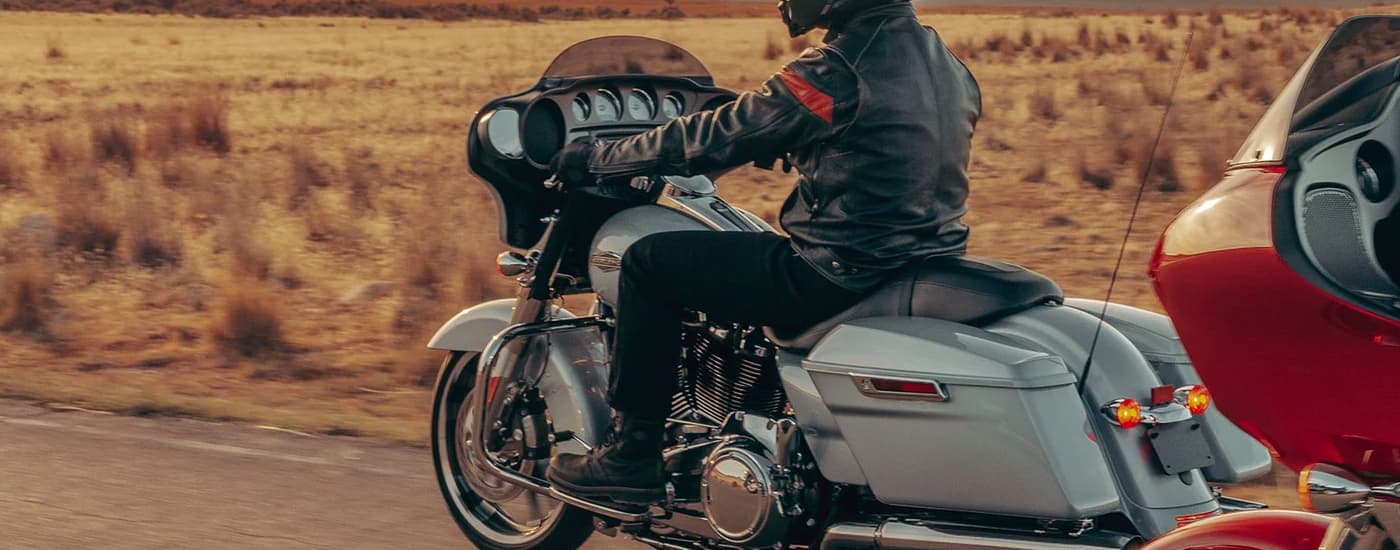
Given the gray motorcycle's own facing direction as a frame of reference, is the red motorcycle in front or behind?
behind

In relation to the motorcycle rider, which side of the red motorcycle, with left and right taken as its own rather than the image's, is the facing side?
front

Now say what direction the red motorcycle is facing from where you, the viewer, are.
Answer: facing away from the viewer and to the left of the viewer

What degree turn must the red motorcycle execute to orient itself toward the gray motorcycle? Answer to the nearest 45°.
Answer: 0° — it already faces it

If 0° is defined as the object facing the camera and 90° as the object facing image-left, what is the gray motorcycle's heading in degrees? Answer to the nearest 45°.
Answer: approximately 135°

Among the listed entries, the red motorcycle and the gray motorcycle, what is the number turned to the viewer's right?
0
